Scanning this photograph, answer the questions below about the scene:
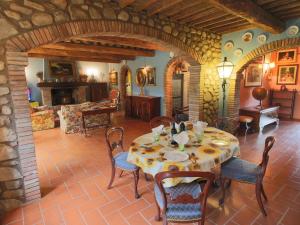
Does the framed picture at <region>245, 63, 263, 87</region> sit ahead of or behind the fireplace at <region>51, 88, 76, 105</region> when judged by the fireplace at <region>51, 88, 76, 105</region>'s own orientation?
ahead

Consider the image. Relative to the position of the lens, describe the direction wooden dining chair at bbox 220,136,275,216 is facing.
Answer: facing away from the viewer and to the left of the viewer

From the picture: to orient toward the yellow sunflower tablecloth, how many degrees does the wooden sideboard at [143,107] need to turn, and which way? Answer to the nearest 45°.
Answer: approximately 45° to its left

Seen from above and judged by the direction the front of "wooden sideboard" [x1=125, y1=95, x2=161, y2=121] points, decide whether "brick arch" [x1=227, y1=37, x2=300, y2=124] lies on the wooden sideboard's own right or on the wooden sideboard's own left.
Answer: on the wooden sideboard's own left

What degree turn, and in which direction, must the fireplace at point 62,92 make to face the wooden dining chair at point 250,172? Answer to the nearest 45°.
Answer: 0° — it already faces it

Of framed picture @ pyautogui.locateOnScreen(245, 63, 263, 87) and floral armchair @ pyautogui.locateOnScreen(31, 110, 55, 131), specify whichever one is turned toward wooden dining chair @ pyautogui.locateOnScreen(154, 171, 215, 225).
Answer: the framed picture

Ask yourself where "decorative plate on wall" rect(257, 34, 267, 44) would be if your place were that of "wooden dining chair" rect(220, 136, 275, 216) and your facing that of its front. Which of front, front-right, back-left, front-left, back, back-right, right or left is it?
front-right

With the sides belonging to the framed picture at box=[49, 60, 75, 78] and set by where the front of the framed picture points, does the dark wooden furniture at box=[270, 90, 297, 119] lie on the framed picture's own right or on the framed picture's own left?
on the framed picture's own left

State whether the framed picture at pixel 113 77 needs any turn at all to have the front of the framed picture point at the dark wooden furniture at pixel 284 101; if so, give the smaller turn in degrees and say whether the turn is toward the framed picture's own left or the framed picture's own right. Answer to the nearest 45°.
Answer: approximately 45° to the framed picture's own left

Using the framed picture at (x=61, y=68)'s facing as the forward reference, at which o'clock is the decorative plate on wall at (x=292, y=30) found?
The decorative plate on wall is roughly at 11 o'clock from the framed picture.
